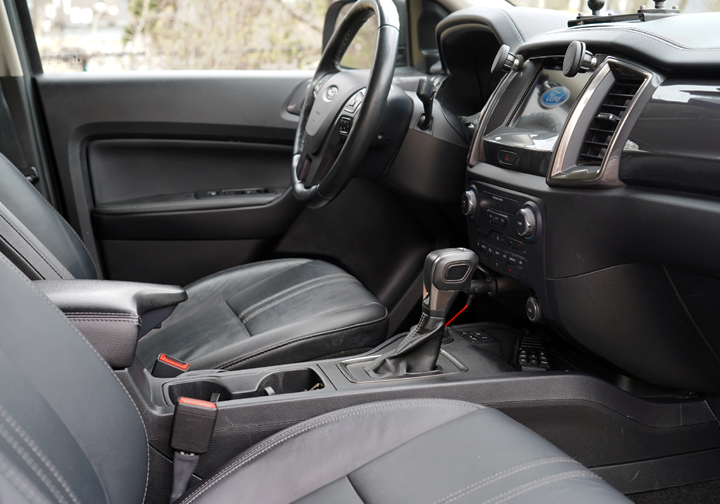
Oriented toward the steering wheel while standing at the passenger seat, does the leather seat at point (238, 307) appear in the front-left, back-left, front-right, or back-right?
front-left

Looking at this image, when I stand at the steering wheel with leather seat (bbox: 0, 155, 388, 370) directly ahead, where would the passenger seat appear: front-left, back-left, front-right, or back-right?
front-left

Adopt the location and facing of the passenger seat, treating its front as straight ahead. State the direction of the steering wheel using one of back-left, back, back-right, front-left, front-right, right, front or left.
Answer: left

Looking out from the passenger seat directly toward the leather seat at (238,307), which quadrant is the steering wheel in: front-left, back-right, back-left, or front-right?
front-right

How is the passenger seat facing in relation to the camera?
to the viewer's right

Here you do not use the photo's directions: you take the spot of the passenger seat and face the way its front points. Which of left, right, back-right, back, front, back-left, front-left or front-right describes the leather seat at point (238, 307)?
left

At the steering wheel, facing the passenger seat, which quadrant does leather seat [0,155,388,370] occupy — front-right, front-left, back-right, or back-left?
front-right
